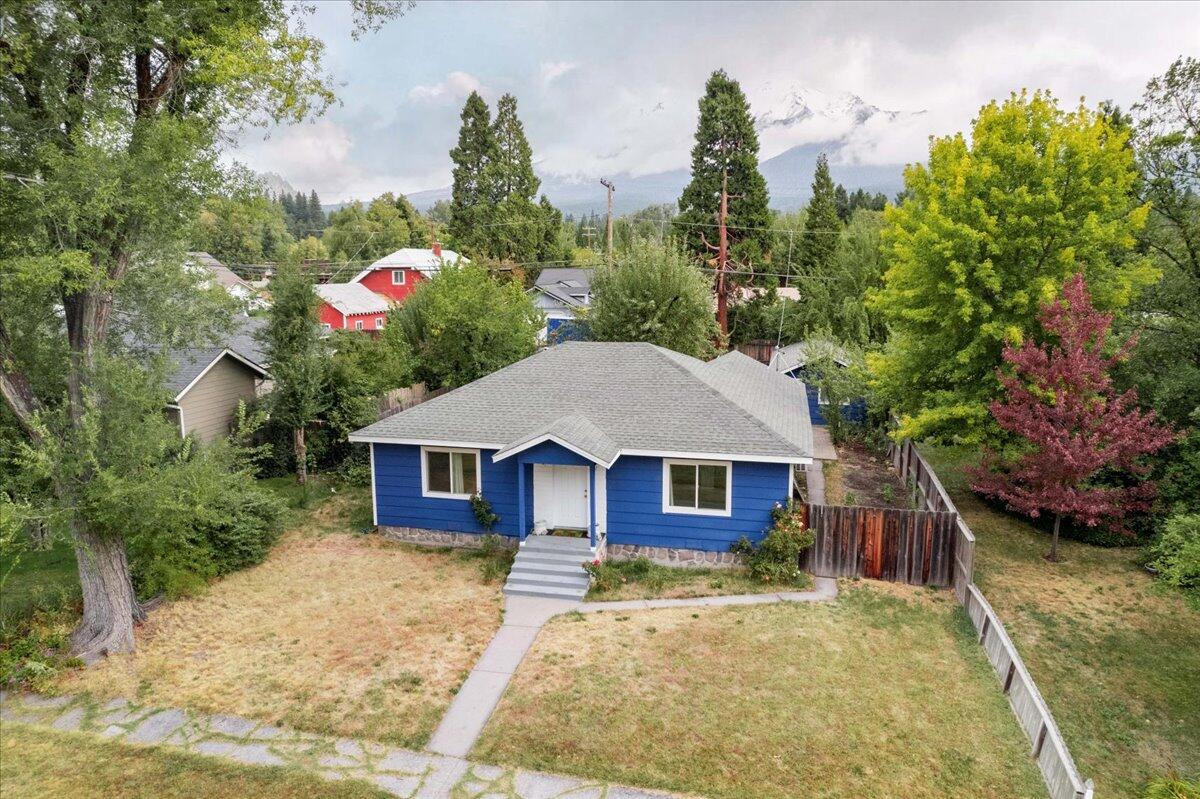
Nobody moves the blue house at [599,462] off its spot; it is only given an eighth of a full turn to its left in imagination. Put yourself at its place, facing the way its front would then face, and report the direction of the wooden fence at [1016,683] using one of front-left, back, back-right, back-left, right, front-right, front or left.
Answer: front

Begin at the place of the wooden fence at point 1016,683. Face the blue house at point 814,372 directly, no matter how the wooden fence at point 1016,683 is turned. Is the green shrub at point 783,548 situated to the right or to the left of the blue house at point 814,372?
left

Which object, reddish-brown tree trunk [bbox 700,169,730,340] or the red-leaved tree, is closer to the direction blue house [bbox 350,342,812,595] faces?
the red-leaved tree

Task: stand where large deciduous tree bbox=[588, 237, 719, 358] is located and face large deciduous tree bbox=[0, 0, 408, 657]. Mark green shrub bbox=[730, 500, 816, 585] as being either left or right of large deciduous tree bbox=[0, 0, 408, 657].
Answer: left

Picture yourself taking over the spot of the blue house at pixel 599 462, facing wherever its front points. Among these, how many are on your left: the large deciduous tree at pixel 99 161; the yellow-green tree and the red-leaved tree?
2

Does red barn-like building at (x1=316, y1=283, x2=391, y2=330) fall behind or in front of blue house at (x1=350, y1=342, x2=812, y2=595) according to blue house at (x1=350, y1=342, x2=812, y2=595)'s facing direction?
behind

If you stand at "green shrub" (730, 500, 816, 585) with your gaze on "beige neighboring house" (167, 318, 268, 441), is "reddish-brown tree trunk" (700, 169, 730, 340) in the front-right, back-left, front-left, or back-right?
front-right

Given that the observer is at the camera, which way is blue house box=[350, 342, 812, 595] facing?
facing the viewer

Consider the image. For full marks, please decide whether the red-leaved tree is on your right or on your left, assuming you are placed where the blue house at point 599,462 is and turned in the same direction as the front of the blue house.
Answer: on your left

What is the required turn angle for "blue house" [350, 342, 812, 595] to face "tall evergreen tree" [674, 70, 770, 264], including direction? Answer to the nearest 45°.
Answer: approximately 180°

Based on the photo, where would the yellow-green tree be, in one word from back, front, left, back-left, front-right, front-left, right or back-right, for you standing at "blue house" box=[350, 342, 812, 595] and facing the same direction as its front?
left

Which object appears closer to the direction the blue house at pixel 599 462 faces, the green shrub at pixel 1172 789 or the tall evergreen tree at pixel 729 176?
the green shrub

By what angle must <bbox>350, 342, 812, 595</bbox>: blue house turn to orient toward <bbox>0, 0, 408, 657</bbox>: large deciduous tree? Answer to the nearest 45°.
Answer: approximately 45° to its right

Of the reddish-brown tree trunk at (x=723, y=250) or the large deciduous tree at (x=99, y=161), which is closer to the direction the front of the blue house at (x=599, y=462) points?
the large deciduous tree

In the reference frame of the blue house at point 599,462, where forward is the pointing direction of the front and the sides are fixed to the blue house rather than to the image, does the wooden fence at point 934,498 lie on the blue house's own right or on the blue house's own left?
on the blue house's own left
